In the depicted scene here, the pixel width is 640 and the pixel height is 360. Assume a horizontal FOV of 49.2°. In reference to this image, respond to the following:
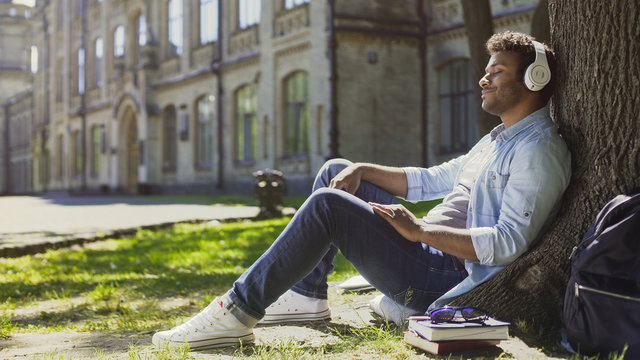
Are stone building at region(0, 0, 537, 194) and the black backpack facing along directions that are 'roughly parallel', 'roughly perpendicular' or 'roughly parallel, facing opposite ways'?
roughly parallel

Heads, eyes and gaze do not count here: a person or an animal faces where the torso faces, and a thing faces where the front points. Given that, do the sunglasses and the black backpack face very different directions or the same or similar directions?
same or similar directions

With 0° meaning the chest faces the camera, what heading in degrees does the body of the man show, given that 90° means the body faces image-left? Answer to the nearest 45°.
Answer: approximately 90°

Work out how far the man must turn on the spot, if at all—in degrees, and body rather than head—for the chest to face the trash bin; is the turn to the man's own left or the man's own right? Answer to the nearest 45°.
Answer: approximately 90° to the man's own right

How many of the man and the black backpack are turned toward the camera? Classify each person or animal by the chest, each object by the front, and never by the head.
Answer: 1

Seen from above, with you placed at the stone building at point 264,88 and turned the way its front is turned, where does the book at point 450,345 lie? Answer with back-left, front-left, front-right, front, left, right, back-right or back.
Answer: front-left

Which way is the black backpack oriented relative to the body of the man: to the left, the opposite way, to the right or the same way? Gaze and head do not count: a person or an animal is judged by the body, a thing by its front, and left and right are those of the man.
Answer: to the left

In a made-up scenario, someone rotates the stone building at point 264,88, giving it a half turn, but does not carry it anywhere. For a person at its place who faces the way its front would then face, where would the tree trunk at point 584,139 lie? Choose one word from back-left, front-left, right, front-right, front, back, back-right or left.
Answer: back-right

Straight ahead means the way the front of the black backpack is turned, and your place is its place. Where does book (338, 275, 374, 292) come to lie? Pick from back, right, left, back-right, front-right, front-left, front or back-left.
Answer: back-right

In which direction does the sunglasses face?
toward the camera

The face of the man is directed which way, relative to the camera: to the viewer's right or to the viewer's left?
to the viewer's left

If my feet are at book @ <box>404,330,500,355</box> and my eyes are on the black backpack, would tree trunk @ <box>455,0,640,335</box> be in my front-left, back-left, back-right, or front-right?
front-left

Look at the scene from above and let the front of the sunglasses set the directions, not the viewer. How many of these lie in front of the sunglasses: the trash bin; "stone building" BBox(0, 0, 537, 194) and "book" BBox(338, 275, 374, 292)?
0

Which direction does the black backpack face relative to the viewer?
toward the camera

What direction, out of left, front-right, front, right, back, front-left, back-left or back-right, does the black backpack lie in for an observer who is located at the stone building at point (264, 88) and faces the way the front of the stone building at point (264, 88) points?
front-left

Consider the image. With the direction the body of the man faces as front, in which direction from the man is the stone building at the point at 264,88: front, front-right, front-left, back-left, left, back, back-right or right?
right

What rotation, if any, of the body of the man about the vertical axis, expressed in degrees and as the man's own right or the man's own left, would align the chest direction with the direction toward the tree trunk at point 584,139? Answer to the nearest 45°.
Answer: approximately 180°
